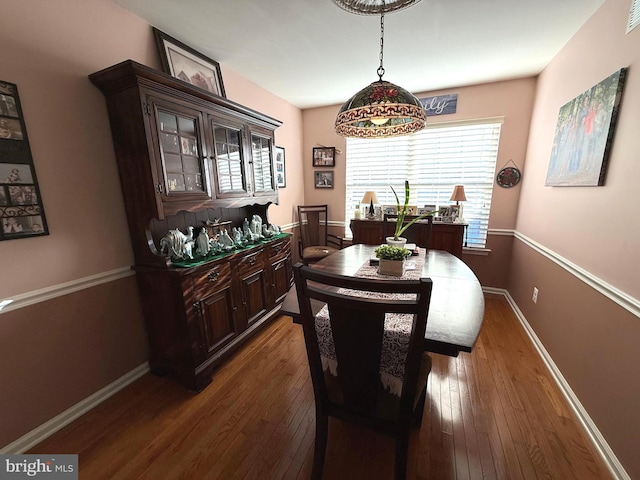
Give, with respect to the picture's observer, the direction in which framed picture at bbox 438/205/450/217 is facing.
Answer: facing the viewer

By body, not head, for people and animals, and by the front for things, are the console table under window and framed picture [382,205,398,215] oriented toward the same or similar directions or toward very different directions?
same or similar directions

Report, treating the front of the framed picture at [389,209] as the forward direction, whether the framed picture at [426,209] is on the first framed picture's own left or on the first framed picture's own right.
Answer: on the first framed picture's own left

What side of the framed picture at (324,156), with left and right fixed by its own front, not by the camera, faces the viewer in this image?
front

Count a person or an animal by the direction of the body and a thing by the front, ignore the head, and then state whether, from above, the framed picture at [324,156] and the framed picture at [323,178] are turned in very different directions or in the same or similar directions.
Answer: same or similar directions

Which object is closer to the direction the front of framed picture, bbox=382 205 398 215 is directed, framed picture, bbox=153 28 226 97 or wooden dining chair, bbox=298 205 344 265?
the framed picture

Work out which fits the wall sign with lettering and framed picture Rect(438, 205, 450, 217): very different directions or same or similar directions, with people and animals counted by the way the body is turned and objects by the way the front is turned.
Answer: same or similar directions

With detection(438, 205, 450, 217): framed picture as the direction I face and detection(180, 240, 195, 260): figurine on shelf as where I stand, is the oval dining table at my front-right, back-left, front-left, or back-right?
front-right

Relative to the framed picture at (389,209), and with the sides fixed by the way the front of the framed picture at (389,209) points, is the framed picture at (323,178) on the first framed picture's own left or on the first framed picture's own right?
on the first framed picture's own right

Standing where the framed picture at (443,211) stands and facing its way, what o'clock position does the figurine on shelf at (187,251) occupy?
The figurine on shelf is roughly at 1 o'clock from the framed picture.

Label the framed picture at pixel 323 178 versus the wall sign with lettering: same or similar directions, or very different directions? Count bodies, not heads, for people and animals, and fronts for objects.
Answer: same or similar directions

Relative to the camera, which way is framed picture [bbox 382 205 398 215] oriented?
toward the camera

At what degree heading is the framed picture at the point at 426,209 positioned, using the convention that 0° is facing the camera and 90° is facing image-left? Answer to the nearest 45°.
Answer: approximately 0°

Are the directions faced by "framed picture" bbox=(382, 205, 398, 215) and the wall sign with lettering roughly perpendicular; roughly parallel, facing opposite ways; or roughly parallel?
roughly parallel

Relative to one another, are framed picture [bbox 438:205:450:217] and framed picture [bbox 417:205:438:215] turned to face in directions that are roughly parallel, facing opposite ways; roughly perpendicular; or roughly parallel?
roughly parallel

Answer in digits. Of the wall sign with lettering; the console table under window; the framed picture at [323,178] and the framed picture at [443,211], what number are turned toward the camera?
4
